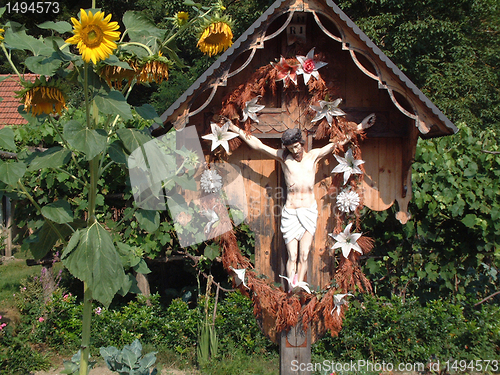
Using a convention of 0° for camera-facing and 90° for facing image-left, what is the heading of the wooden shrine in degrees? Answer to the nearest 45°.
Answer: approximately 0°

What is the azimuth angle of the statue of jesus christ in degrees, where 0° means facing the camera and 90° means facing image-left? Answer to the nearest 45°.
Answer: approximately 0°

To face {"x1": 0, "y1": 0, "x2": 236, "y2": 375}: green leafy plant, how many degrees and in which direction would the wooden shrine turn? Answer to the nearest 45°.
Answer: approximately 45° to its right

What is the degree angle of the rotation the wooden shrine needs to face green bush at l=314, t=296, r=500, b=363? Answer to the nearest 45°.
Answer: approximately 135° to its left
